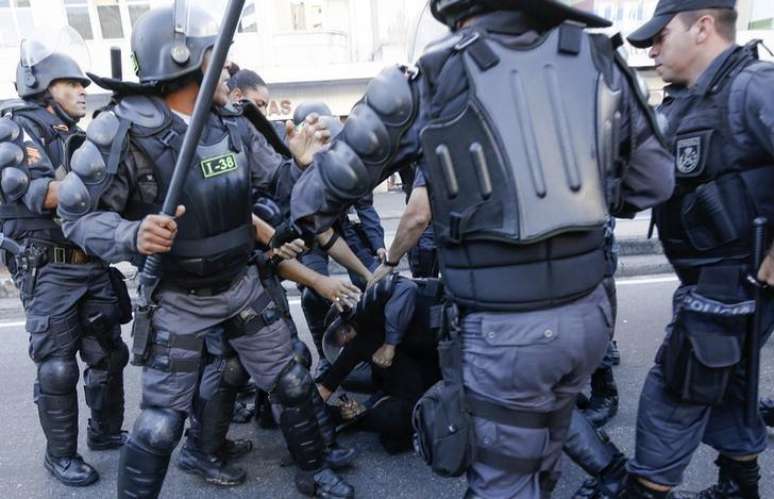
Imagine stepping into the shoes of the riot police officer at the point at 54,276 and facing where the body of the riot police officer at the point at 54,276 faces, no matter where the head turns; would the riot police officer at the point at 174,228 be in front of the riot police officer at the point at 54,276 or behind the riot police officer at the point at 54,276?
in front

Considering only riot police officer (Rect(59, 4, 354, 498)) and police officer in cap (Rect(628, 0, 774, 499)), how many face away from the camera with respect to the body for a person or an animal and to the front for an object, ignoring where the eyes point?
0

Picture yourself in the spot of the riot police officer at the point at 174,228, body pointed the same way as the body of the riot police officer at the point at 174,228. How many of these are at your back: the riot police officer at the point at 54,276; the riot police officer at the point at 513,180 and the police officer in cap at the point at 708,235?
1

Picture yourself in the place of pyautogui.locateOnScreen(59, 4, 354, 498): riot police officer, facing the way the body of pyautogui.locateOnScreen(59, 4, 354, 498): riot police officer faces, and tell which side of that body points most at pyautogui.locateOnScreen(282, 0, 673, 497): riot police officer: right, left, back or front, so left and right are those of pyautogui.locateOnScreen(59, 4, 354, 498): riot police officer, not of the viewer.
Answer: front

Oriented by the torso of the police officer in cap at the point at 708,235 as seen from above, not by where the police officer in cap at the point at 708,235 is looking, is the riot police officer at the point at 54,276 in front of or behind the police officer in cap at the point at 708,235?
in front

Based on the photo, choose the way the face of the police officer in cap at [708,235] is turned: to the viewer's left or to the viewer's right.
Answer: to the viewer's left

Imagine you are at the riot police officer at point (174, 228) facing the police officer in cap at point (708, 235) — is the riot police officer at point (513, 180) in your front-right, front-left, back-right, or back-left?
front-right

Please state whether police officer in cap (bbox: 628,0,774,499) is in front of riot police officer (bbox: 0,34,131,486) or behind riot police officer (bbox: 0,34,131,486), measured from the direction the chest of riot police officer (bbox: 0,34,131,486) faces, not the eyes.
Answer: in front

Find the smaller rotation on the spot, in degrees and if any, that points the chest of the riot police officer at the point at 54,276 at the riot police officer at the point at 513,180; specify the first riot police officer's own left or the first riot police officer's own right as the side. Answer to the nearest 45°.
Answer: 0° — they already face them

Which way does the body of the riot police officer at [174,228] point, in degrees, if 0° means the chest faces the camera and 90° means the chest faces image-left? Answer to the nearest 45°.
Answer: approximately 315°

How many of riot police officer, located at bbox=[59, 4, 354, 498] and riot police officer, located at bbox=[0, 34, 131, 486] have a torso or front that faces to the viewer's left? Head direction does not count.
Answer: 0

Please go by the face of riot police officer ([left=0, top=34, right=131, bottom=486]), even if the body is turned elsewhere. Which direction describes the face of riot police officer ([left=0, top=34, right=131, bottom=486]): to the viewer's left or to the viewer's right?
to the viewer's right

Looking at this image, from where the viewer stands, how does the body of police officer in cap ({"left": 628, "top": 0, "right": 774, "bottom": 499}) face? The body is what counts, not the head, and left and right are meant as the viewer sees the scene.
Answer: facing the viewer and to the left of the viewer

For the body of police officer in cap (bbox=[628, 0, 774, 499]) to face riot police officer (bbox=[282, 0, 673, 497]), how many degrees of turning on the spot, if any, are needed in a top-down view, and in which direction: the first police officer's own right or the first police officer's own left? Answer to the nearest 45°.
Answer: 0° — they already face them

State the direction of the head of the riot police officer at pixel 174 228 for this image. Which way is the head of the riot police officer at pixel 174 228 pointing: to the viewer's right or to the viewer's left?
to the viewer's right
